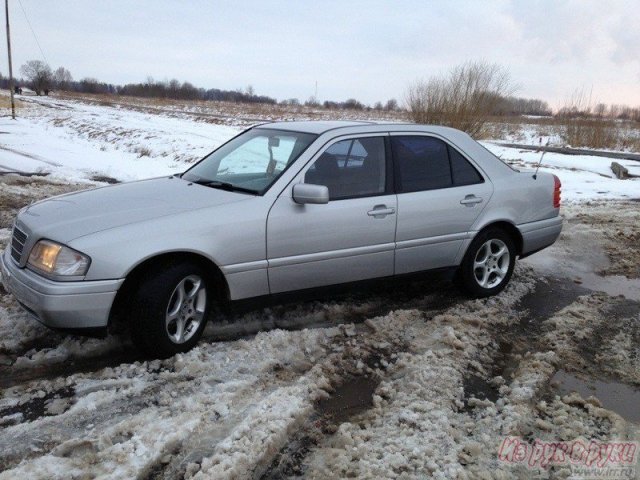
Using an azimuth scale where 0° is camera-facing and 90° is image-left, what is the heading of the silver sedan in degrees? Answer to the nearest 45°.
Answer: approximately 45°
